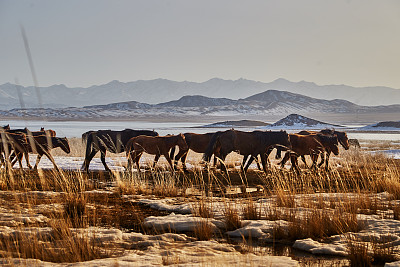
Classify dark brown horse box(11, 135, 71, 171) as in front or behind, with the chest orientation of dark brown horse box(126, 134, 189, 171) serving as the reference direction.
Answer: behind

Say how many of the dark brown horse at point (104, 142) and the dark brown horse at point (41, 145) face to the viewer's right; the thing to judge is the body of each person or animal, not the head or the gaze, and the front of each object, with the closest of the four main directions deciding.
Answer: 2

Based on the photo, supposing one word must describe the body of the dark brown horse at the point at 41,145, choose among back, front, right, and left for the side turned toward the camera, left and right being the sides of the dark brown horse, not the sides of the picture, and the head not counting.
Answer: right

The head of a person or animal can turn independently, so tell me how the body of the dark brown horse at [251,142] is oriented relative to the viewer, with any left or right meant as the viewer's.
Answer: facing to the right of the viewer

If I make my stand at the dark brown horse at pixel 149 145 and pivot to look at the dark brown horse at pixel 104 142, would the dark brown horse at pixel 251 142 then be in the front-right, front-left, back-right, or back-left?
back-right

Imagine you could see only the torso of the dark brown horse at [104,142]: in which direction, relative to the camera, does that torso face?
to the viewer's right

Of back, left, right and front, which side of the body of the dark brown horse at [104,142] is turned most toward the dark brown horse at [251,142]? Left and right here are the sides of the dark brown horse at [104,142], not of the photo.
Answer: front
